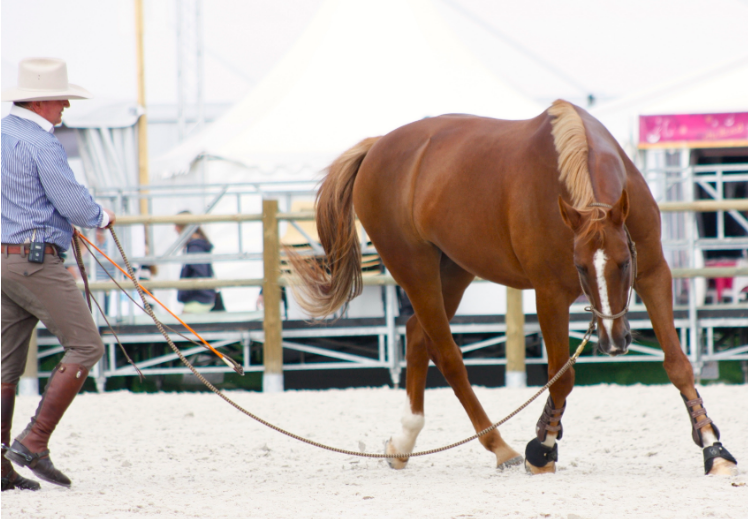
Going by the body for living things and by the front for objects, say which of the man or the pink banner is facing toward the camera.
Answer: the pink banner

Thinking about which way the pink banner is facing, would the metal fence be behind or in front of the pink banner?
in front

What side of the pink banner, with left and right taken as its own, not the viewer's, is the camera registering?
front

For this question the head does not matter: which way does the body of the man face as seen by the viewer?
to the viewer's right

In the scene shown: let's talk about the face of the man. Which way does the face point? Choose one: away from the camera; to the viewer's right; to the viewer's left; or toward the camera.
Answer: to the viewer's right

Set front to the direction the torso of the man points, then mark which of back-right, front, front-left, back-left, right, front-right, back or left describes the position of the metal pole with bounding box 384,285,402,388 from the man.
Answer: front-left

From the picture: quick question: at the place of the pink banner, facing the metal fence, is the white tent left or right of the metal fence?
right

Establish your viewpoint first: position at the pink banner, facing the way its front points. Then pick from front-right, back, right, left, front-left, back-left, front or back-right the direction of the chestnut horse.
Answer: front

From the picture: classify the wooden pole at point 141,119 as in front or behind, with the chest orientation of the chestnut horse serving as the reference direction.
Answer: behind

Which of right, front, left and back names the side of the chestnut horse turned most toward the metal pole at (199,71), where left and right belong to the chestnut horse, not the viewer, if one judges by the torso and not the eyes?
back

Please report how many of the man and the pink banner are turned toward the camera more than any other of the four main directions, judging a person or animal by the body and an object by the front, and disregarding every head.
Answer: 1

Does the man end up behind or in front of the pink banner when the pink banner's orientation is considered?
in front

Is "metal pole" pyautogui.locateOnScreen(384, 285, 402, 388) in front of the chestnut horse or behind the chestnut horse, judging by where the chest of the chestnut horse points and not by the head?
behind

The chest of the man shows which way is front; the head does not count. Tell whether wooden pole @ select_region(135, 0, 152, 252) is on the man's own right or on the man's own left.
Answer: on the man's own left

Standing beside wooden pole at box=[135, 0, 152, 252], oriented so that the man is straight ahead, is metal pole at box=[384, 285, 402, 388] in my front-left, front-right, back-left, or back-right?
front-left

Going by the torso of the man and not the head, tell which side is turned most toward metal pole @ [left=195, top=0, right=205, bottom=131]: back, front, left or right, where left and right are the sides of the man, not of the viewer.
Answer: left

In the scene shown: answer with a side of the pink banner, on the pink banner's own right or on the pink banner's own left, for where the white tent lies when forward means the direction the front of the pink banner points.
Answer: on the pink banner's own right
